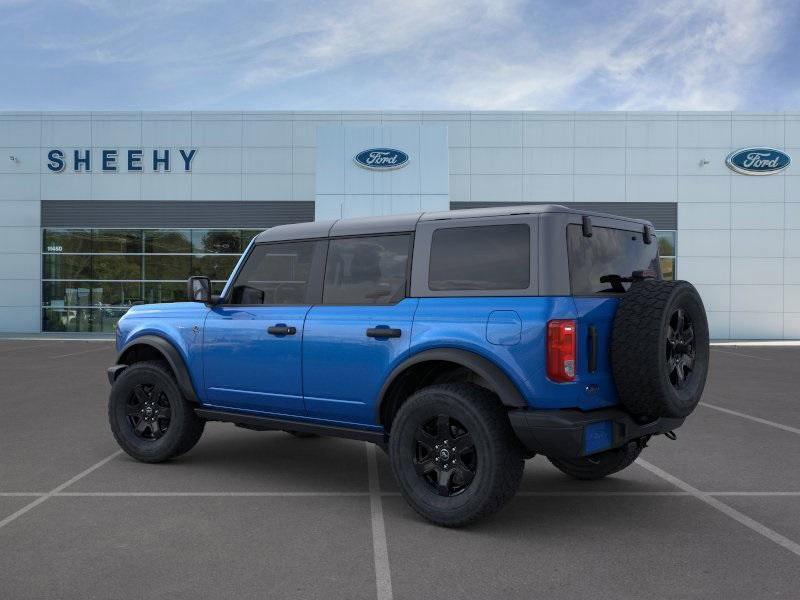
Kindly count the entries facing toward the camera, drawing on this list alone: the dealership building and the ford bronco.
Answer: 1

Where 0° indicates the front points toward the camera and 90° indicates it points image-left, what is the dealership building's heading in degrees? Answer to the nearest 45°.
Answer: approximately 0°

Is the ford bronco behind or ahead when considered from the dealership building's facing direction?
ahead

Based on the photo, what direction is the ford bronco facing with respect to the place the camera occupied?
facing away from the viewer and to the left of the viewer

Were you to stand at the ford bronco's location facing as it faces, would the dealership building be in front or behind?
in front
